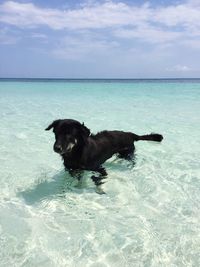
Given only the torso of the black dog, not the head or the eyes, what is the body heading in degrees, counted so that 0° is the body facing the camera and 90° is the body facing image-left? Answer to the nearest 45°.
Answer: approximately 45°
